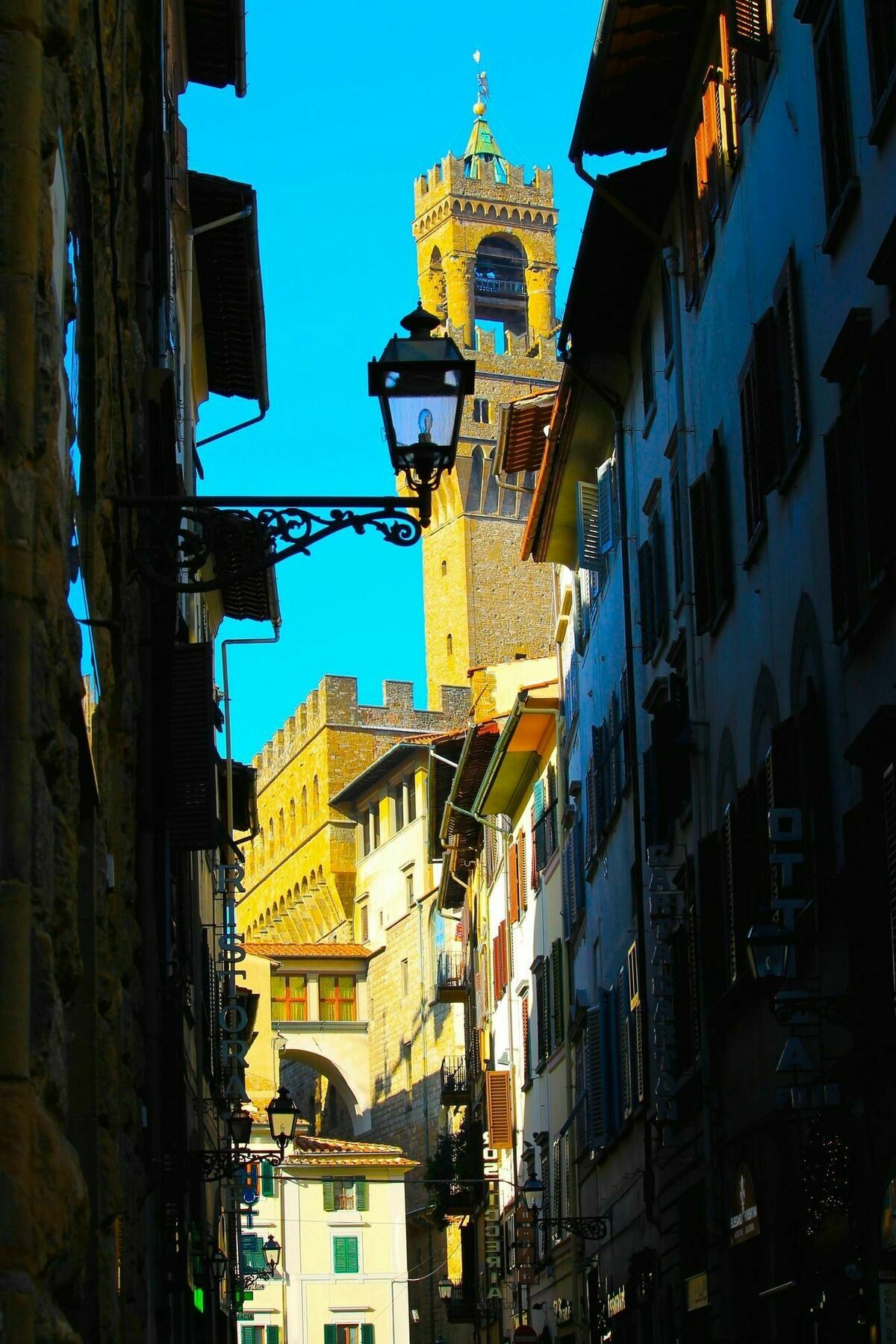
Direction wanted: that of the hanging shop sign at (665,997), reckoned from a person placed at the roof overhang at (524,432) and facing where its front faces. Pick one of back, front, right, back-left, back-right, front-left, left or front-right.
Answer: left

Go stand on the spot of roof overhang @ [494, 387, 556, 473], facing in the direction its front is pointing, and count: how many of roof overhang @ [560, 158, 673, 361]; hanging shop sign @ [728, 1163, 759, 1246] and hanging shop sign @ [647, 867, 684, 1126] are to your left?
3

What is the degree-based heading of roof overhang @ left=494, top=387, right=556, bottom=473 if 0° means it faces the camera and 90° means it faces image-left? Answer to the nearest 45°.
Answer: approximately 90°

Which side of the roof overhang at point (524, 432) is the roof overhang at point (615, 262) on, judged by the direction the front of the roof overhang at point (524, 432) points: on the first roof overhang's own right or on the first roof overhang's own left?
on the first roof overhang's own left

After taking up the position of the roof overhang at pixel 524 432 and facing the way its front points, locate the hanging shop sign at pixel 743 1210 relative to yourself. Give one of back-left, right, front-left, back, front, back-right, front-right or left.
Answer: left
